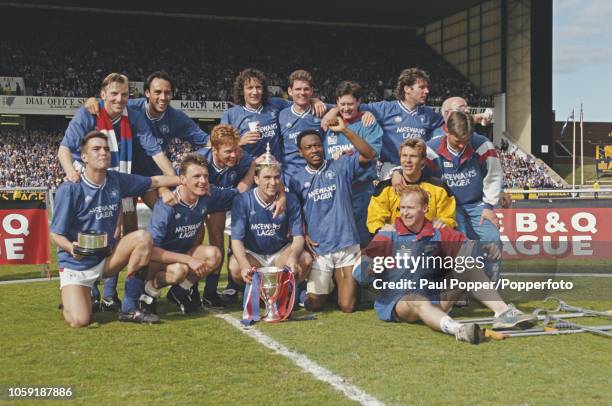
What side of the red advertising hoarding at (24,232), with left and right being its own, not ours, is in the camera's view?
front

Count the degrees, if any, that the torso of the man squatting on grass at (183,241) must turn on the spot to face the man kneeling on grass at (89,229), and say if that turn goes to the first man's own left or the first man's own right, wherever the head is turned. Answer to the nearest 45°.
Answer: approximately 135° to the first man's own right

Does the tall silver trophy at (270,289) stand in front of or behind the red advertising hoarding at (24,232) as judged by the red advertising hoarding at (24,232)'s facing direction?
in front

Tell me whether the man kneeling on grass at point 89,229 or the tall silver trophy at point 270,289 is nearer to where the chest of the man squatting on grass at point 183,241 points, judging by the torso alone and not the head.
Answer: the tall silver trophy

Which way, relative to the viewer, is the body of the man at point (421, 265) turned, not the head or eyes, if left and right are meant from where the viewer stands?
facing the viewer and to the right of the viewer

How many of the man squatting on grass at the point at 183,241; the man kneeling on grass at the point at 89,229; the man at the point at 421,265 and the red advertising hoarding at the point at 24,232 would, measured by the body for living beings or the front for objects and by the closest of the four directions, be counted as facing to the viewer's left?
0

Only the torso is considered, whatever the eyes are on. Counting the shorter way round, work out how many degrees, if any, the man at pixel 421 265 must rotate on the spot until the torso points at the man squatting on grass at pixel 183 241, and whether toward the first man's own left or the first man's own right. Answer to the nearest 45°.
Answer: approximately 135° to the first man's own right

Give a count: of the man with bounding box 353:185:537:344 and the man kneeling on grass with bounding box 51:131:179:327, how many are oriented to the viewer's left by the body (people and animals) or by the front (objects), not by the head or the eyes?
0

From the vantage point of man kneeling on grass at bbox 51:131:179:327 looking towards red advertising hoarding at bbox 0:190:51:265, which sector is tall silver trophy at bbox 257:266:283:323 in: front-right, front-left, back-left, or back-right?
back-right

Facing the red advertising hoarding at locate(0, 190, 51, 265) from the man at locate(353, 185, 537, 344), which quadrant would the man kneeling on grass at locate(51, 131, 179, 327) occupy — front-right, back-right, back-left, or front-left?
front-left

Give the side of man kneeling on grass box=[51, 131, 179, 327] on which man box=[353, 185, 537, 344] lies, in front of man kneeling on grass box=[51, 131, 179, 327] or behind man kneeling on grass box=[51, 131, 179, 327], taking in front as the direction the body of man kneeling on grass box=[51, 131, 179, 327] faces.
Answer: in front

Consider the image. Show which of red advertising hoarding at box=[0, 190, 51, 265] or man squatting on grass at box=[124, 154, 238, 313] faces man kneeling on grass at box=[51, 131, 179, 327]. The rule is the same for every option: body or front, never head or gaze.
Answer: the red advertising hoarding

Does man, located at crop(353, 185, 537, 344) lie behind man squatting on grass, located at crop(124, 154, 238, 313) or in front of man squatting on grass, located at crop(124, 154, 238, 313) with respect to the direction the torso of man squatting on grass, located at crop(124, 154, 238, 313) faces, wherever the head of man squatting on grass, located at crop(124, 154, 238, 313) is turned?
in front
